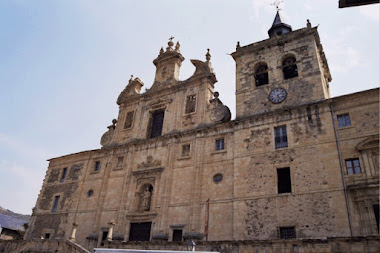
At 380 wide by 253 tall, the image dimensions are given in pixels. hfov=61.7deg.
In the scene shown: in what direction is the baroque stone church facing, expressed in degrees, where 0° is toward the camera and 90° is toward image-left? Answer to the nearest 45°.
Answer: approximately 45°
